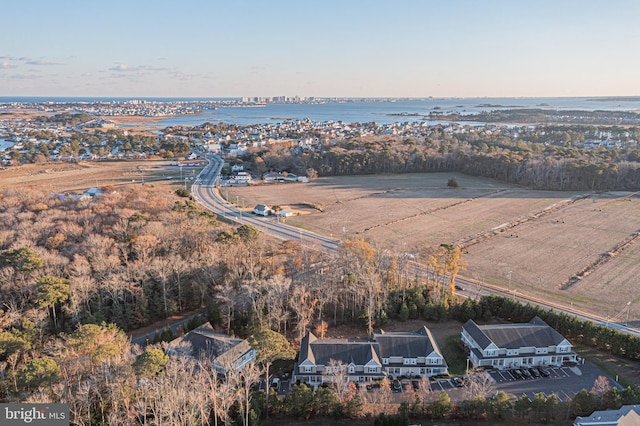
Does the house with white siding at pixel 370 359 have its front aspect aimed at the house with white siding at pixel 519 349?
no

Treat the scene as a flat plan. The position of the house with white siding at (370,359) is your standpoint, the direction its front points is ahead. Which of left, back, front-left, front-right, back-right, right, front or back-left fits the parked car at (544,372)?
left

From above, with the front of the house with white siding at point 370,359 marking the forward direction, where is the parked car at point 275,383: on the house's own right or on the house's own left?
on the house's own right

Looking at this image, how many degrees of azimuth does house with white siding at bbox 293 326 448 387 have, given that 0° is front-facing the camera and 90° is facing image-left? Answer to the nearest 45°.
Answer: approximately 0°
